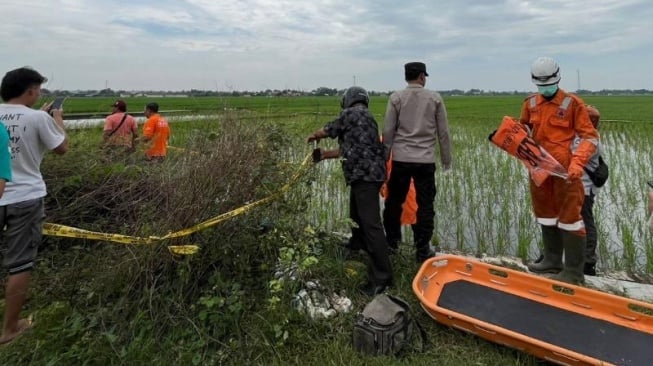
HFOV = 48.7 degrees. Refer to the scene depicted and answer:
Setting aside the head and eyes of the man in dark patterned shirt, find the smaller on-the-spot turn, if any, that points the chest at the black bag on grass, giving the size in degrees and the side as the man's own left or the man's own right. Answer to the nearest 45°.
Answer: approximately 135° to the man's own left

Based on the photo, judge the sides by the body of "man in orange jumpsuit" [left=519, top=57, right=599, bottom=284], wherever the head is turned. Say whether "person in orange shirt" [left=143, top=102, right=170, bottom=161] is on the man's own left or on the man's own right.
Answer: on the man's own right

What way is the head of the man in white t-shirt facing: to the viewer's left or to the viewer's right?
to the viewer's right

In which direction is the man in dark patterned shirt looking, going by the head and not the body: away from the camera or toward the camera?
away from the camera

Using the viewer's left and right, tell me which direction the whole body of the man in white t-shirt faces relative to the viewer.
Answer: facing away from the viewer and to the right of the viewer

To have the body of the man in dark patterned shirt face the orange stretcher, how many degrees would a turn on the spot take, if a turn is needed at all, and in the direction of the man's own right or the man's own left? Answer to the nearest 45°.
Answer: approximately 180°

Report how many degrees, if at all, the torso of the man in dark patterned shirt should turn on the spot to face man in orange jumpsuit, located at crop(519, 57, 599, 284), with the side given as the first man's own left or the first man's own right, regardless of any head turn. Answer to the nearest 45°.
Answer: approximately 135° to the first man's own right
